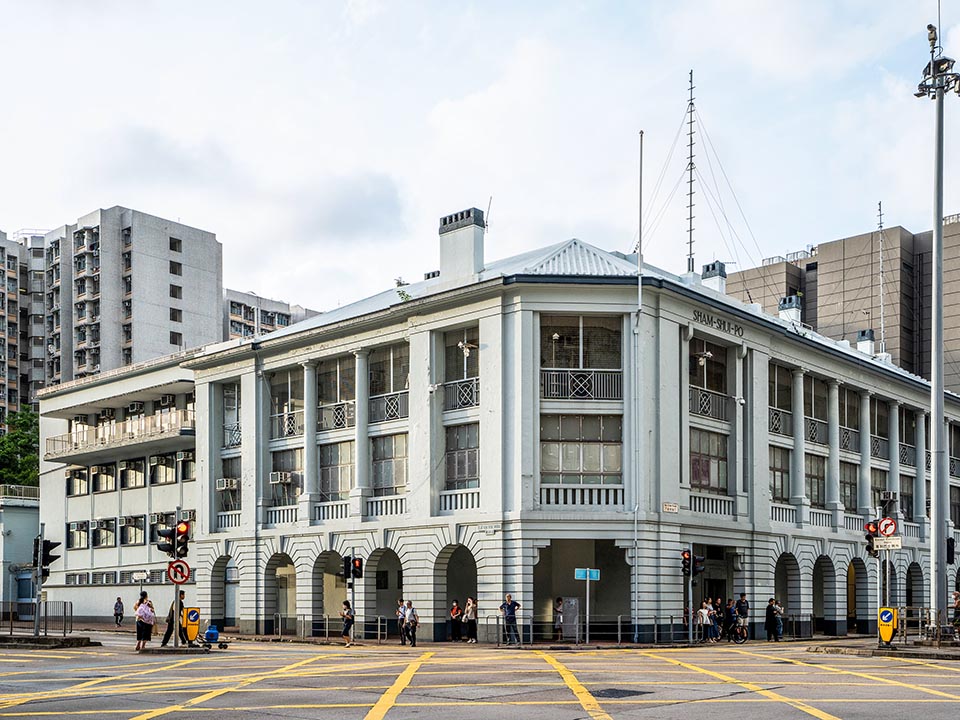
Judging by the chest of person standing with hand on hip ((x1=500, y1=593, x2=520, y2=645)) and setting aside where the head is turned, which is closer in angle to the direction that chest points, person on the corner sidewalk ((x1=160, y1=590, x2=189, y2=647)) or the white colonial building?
the person on the corner sidewalk

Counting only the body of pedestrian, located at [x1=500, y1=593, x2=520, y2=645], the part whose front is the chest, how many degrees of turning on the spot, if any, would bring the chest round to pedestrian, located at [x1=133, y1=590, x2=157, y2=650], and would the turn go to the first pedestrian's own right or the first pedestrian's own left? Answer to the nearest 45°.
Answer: approximately 45° to the first pedestrian's own right

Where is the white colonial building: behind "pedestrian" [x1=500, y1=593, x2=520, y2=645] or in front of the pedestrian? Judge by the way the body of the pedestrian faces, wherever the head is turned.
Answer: behind

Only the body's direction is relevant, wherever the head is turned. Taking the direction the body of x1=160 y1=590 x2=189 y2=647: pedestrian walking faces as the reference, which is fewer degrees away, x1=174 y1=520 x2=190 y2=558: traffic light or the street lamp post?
the street lamp post

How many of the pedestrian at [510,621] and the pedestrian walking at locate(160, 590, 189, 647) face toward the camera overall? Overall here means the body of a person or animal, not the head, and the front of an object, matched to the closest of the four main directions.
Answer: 1

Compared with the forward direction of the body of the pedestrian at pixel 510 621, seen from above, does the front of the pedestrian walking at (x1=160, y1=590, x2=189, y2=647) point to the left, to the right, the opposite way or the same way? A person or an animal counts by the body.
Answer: to the left
